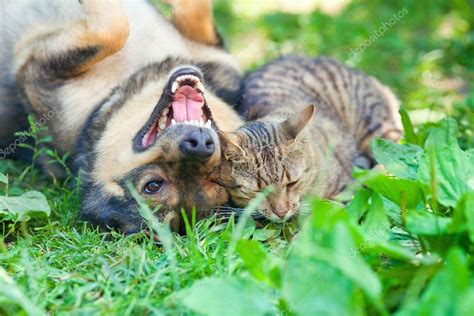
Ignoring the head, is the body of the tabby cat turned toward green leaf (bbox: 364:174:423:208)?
no

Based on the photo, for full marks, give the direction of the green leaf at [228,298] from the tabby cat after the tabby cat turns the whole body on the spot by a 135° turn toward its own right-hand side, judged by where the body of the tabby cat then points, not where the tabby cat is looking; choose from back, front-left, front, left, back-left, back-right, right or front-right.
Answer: back

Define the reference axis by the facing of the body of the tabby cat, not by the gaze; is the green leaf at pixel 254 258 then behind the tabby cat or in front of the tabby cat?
in front

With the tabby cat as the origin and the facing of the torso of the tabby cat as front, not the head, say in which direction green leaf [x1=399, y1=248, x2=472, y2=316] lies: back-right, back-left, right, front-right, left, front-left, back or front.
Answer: front-left

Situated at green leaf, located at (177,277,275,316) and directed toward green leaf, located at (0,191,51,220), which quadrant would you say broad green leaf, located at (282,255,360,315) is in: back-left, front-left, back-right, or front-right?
back-right

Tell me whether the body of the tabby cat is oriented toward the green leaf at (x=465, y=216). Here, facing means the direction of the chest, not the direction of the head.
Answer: no

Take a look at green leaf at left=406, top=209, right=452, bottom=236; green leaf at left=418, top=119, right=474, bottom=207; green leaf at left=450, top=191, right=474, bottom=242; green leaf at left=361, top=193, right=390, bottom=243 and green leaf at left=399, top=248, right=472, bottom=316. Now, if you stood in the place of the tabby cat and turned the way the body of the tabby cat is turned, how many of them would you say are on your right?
0

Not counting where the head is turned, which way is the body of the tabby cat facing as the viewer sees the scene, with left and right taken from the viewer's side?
facing the viewer and to the left of the viewer

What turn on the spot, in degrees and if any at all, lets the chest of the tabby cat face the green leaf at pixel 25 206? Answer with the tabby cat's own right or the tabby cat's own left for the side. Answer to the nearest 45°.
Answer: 0° — it already faces it

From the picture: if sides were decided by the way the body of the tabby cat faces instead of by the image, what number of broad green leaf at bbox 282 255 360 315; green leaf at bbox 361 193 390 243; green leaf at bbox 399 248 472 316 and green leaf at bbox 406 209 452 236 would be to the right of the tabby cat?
0

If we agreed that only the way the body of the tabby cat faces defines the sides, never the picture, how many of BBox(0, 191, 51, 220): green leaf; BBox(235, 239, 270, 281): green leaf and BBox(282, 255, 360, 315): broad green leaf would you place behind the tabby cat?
0

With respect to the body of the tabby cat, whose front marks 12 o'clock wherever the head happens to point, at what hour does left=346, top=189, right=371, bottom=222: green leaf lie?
The green leaf is roughly at 10 o'clock from the tabby cat.

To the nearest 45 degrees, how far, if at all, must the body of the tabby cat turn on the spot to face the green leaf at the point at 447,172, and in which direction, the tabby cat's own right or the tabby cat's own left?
approximately 90° to the tabby cat's own left

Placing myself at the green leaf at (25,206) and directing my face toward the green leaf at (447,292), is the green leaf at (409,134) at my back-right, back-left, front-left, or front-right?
front-left

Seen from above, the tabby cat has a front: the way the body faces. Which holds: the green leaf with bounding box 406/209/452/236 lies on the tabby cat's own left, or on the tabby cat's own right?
on the tabby cat's own left
